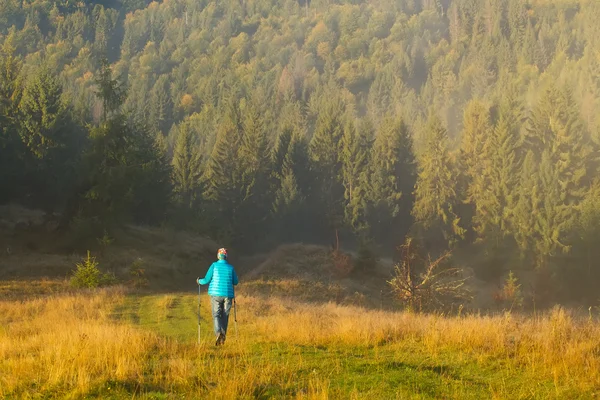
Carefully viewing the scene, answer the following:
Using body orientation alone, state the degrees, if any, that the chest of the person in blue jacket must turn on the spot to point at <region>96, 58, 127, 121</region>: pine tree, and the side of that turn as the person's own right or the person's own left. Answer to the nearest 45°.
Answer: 0° — they already face it

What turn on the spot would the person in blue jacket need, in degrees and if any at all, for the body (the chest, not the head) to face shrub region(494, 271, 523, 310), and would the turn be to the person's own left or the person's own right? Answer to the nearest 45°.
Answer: approximately 45° to the person's own right

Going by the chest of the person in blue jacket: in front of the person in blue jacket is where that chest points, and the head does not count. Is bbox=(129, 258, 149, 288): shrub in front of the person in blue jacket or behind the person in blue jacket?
in front

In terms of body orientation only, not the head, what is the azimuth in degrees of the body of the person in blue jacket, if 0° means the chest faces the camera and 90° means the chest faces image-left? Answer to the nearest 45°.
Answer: approximately 180°
